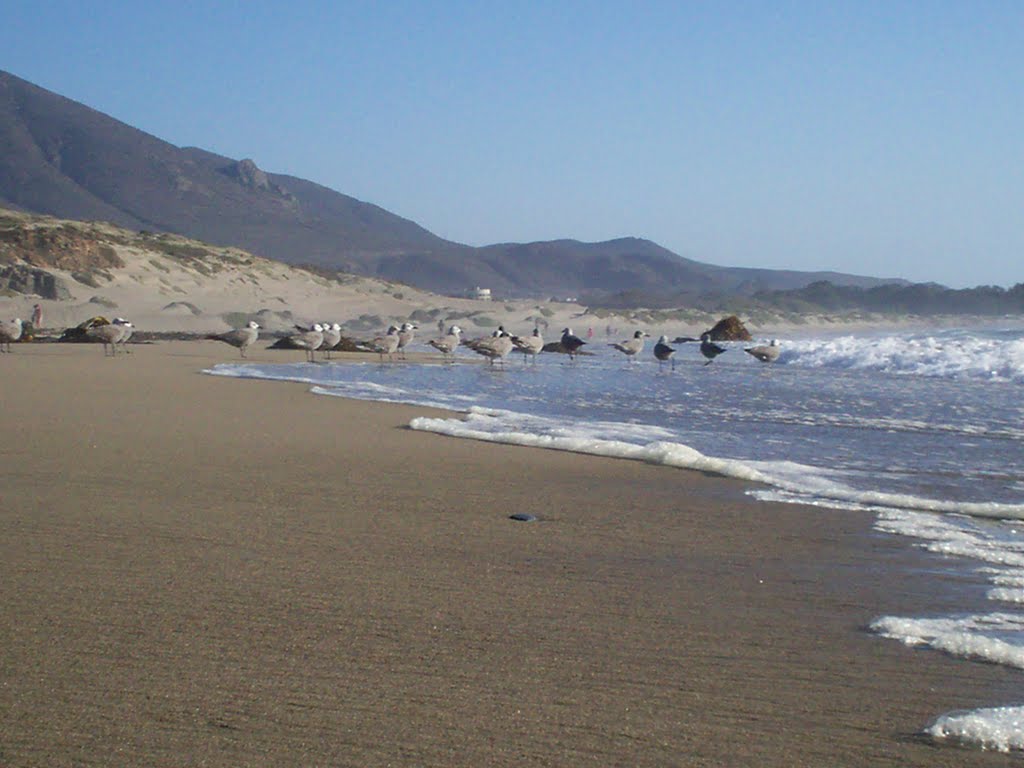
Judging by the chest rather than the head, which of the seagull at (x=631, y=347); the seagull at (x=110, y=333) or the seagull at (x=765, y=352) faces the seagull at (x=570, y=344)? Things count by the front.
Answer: the seagull at (x=110, y=333)

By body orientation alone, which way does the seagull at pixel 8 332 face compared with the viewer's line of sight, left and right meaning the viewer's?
facing to the right of the viewer

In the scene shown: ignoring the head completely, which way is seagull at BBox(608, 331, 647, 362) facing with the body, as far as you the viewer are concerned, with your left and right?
facing to the right of the viewer

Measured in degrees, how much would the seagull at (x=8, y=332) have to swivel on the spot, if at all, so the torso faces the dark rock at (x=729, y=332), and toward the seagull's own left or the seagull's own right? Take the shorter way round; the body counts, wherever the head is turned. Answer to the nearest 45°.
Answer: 0° — it already faces it

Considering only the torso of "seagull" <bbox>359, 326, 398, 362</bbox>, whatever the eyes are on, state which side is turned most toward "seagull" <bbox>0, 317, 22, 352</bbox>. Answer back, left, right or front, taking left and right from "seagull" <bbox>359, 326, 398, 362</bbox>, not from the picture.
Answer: back

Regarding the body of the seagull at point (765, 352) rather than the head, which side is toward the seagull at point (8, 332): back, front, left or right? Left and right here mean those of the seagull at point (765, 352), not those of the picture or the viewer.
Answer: back

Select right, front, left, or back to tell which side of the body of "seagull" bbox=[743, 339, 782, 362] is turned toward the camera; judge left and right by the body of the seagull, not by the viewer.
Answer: right

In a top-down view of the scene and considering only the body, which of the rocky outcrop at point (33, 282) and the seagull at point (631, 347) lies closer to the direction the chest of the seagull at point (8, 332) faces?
the seagull

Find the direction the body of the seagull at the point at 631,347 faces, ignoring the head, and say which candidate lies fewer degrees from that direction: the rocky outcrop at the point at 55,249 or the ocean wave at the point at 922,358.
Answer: the ocean wave

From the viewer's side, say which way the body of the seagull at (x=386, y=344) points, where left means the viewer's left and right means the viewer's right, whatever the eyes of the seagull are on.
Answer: facing to the right of the viewer

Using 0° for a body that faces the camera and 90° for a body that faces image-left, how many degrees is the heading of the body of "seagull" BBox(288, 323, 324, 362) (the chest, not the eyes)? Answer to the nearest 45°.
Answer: approximately 270°

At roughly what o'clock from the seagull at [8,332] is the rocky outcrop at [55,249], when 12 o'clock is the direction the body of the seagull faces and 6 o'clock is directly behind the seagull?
The rocky outcrop is roughly at 9 o'clock from the seagull.

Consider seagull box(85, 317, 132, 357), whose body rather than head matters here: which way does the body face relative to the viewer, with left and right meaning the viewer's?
facing to the right of the viewer
